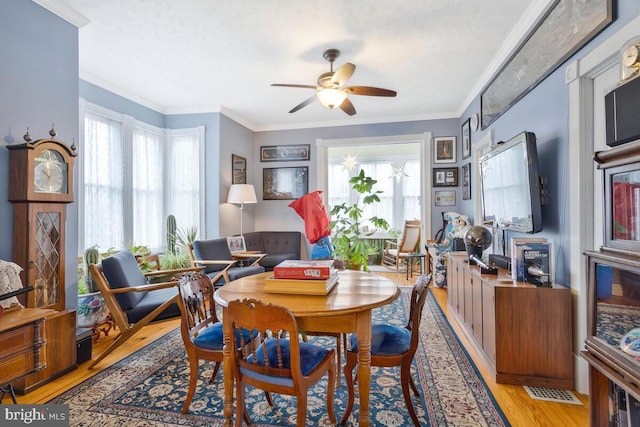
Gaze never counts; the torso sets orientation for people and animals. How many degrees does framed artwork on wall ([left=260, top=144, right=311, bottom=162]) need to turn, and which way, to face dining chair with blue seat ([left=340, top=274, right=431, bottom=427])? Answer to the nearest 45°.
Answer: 0° — it already faces it

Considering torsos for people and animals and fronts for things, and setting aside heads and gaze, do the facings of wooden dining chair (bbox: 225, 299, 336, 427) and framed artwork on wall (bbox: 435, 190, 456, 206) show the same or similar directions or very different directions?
very different directions

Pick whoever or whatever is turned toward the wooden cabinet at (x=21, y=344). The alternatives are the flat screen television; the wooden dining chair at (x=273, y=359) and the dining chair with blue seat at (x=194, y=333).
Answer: the flat screen television

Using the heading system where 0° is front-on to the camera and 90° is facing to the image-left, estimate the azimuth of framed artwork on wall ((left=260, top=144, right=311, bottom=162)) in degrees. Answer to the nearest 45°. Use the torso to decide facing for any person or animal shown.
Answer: approximately 0°

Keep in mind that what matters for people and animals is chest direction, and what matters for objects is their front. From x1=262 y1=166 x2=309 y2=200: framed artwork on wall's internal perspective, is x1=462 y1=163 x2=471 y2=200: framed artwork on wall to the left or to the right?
on its left

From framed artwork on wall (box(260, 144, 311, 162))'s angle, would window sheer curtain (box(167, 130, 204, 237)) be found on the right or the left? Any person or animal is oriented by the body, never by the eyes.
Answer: on its right

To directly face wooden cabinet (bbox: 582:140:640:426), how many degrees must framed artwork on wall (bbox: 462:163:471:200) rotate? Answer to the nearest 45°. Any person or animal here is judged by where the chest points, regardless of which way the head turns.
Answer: approximately 90° to its left

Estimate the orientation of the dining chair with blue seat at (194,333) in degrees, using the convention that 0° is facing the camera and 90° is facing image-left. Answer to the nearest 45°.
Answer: approximately 315°

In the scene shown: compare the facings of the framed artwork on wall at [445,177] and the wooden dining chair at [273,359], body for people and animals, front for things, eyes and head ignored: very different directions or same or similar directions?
very different directions

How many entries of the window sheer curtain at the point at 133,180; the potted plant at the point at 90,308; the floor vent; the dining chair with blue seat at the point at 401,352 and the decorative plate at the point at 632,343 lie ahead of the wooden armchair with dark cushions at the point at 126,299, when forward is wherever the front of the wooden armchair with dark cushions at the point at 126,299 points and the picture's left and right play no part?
3
